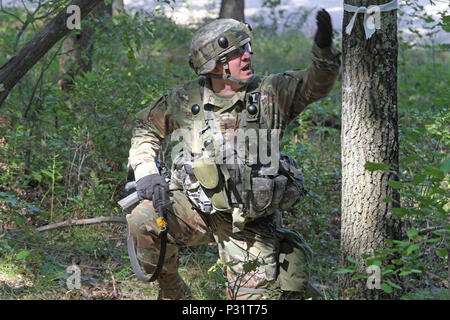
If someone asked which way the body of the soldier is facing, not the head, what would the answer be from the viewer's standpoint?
toward the camera

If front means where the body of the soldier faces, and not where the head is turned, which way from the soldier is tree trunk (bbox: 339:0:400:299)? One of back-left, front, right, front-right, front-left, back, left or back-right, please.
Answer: front-left

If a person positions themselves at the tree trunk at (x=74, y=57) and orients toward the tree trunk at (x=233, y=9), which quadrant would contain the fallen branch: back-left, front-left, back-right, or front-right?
back-right

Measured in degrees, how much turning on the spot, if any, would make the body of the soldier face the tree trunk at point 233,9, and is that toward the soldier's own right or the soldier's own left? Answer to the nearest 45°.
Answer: approximately 180°

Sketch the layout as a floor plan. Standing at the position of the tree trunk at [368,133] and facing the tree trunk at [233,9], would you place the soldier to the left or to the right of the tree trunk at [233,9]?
left

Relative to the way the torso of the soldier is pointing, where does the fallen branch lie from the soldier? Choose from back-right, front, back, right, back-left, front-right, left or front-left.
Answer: back-right

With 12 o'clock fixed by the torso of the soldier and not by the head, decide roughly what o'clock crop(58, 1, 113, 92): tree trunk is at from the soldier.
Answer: The tree trunk is roughly at 5 o'clock from the soldier.

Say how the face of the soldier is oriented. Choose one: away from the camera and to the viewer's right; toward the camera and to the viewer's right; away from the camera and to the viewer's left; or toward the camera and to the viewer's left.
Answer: toward the camera and to the viewer's right
